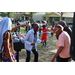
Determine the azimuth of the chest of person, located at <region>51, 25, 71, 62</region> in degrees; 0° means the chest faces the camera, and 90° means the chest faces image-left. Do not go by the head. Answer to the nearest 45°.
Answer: approximately 90°

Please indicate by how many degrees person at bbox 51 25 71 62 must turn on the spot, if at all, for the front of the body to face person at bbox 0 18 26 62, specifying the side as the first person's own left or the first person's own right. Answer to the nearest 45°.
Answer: approximately 45° to the first person's own left
